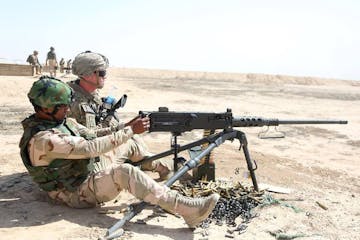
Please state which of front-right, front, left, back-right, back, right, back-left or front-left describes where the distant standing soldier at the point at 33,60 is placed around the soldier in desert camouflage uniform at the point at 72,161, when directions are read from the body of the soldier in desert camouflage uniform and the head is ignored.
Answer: left

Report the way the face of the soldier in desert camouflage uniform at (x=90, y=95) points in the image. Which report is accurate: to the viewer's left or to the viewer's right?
to the viewer's right

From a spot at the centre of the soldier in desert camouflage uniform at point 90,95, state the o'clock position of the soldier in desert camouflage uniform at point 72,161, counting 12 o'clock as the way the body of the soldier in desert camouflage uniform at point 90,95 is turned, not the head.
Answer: the soldier in desert camouflage uniform at point 72,161 is roughly at 3 o'clock from the soldier in desert camouflage uniform at point 90,95.

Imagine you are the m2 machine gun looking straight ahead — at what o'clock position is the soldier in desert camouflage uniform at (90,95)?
The soldier in desert camouflage uniform is roughly at 6 o'clock from the m2 machine gun.

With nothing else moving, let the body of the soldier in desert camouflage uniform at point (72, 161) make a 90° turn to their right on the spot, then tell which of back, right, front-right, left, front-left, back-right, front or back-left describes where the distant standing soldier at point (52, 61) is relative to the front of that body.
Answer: back

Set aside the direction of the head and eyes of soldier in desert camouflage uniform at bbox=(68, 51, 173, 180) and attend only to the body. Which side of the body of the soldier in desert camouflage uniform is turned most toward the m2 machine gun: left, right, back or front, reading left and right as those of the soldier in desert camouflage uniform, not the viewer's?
front

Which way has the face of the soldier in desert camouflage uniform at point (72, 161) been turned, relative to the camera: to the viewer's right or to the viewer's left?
to the viewer's right

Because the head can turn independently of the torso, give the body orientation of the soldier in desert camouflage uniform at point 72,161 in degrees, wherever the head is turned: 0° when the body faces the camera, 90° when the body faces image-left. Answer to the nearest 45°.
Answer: approximately 270°

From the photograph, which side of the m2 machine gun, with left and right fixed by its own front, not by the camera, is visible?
right

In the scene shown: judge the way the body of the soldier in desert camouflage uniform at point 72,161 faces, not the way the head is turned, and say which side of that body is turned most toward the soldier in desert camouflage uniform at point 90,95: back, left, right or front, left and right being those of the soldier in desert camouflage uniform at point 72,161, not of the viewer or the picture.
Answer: left

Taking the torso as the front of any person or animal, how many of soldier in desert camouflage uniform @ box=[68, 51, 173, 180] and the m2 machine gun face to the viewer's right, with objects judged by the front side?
2

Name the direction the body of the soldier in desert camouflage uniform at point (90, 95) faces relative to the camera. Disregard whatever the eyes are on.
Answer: to the viewer's right
